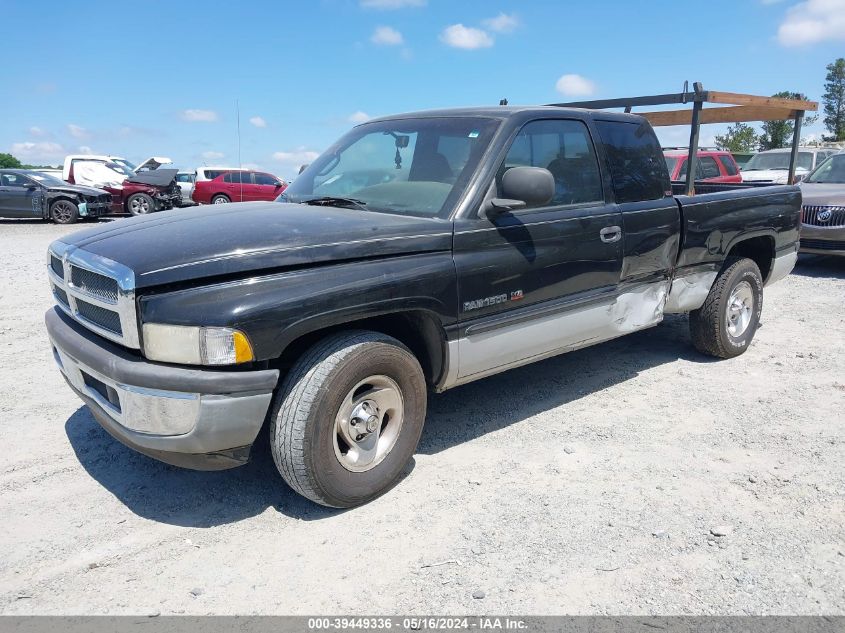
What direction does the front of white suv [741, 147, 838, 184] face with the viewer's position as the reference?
facing the viewer and to the left of the viewer

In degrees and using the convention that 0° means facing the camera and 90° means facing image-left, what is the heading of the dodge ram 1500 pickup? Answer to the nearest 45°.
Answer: approximately 45°

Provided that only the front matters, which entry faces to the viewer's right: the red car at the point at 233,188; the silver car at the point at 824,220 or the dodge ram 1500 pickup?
the red car

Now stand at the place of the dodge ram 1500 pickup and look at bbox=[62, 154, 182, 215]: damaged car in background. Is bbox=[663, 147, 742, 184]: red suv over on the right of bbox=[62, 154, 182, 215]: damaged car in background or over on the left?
right

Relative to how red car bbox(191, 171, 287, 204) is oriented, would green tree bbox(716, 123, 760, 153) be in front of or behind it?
in front

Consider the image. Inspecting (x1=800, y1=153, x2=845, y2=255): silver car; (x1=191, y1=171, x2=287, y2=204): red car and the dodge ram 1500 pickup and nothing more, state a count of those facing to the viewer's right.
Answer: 1

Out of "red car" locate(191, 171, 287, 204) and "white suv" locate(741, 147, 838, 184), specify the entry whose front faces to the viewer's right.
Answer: the red car

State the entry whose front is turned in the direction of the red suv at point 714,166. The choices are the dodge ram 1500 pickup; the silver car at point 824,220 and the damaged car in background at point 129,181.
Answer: the damaged car in background

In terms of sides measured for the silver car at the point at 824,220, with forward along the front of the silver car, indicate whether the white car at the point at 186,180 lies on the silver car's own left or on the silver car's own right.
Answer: on the silver car's own right

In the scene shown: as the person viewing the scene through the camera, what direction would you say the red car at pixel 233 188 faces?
facing to the right of the viewer

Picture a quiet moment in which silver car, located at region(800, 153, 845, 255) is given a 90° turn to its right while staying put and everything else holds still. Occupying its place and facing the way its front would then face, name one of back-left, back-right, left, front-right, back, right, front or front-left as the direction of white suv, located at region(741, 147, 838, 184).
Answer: front-right

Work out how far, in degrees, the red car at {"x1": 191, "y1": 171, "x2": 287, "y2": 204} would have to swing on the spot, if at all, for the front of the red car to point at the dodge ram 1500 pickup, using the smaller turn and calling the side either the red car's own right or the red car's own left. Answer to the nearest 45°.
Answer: approximately 90° to the red car's own right
